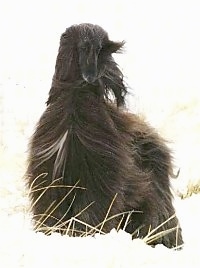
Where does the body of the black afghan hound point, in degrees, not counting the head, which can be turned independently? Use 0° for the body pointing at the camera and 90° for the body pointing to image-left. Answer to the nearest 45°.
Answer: approximately 45°
